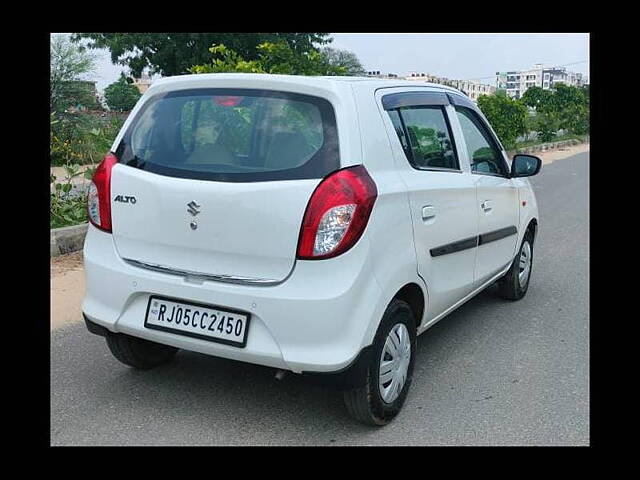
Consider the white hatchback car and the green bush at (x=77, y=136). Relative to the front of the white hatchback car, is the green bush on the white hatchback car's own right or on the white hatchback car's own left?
on the white hatchback car's own left

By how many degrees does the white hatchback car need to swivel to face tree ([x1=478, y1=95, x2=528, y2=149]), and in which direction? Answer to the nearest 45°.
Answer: approximately 45° to its left

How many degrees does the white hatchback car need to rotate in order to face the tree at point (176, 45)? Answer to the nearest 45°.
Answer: approximately 45° to its left

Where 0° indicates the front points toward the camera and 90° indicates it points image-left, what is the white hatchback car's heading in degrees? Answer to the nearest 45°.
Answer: approximately 225°

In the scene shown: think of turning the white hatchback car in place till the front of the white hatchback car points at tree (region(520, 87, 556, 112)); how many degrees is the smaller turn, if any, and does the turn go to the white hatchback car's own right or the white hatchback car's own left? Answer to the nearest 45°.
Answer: approximately 45° to the white hatchback car's own left

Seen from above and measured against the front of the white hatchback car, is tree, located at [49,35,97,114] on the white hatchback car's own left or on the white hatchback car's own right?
on the white hatchback car's own left

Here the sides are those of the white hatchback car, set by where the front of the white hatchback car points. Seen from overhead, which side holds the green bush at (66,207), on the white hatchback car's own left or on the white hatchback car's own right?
on the white hatchback car's own left
